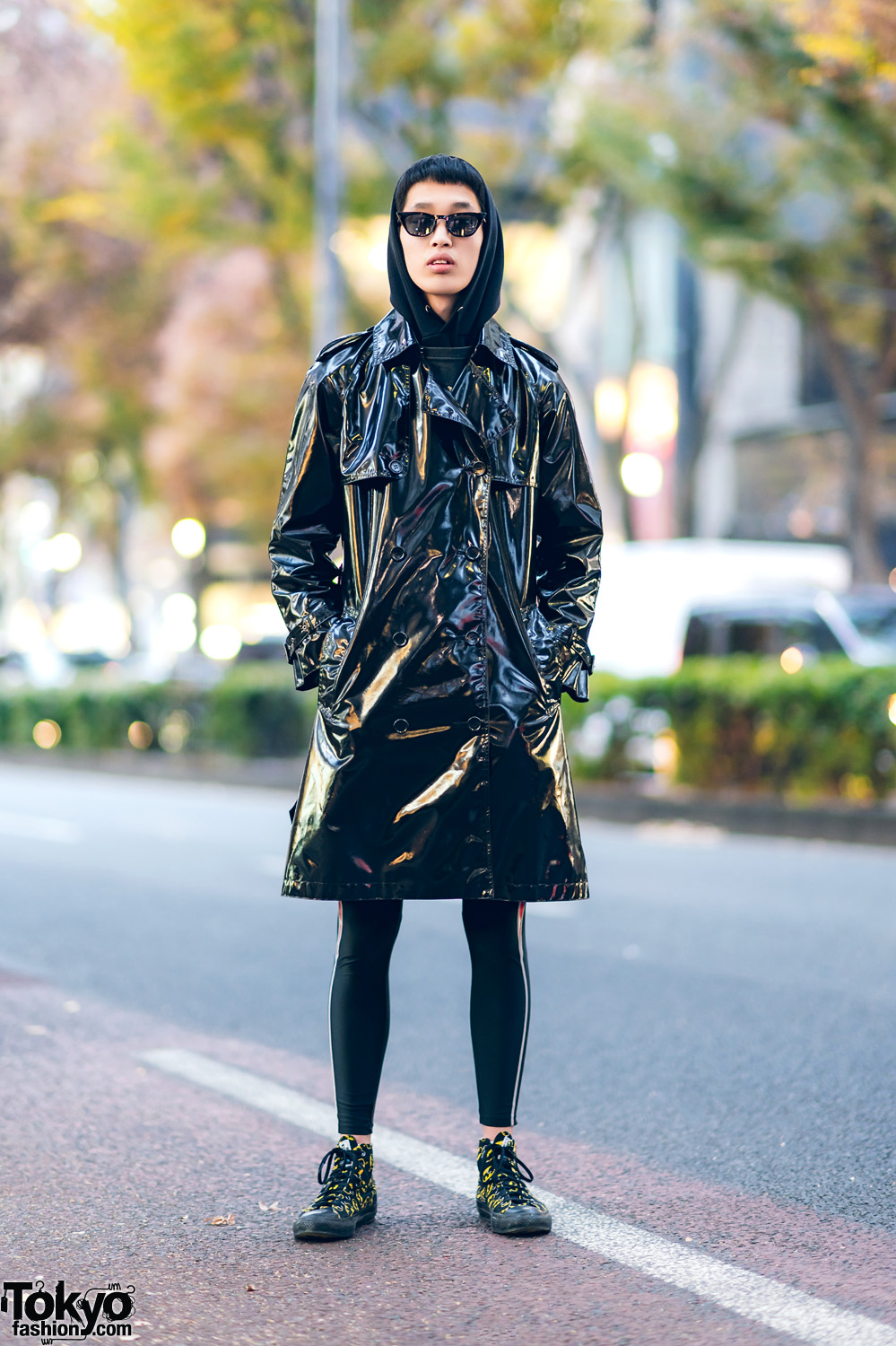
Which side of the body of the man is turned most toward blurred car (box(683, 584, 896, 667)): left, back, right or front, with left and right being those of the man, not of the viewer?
back

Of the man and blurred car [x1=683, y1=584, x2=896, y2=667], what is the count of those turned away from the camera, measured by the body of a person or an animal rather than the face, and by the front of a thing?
0

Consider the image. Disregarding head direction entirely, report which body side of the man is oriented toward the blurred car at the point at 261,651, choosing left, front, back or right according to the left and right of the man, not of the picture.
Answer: back

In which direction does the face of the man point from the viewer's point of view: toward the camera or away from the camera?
toward the camera

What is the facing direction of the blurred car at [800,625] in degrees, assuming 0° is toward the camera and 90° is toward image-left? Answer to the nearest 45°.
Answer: approximately 315°

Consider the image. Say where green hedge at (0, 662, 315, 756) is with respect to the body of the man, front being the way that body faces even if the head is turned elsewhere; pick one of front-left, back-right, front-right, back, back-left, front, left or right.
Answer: back

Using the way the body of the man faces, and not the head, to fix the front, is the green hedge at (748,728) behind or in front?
behind

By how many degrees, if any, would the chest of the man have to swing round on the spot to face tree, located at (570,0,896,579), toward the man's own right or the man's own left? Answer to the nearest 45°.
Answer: approximately 180°

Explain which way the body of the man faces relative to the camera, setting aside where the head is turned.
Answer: toward the camera
